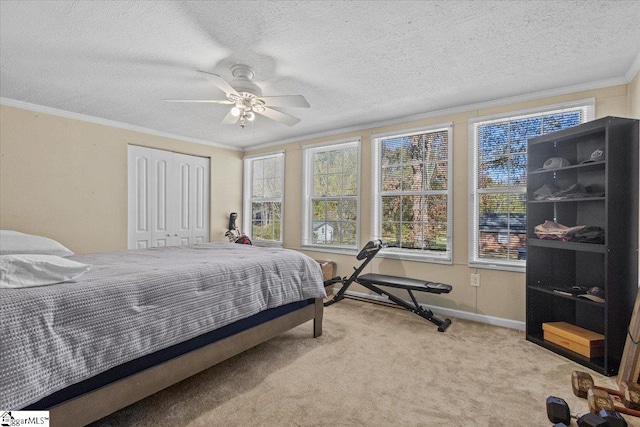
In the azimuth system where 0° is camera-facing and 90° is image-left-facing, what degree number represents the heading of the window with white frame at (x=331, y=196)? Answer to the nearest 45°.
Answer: approximately 45°

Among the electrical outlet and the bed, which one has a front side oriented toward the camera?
the electrical outlet

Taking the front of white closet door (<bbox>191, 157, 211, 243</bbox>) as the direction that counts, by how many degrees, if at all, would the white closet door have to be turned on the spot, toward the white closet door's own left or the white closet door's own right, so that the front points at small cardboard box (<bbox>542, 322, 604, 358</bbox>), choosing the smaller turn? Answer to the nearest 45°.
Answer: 0° — it already faces it

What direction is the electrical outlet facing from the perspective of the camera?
toward the camera

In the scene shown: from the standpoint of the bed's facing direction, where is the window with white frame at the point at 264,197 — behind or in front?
in front

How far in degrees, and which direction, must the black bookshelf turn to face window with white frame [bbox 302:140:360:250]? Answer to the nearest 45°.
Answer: approximately 45° to its right

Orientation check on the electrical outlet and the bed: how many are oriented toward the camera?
1

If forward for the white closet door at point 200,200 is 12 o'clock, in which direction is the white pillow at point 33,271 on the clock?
The white pillow is roughly at 2 o'clock from the white closet door.

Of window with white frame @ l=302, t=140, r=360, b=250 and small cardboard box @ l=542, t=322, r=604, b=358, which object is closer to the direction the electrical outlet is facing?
the small cardboard box

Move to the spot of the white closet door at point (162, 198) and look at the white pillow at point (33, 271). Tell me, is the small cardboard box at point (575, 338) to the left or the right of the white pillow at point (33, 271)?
left

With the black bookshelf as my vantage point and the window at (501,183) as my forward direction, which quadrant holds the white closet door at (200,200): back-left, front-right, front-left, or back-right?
front-left

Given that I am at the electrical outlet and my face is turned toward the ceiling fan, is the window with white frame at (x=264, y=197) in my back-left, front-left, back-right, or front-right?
front-right

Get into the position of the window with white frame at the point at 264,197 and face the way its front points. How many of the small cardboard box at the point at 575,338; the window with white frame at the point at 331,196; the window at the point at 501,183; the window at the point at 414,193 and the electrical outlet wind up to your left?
5

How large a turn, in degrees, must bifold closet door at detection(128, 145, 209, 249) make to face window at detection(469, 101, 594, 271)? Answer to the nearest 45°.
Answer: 0° — it already faces it

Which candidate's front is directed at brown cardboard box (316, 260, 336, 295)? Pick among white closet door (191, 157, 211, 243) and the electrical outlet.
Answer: the white closet door

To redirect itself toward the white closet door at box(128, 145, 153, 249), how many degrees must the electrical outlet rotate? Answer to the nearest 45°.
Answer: approximately 90° to its right

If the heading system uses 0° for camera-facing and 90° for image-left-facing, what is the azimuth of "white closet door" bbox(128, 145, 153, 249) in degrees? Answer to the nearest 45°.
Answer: approximately 315°

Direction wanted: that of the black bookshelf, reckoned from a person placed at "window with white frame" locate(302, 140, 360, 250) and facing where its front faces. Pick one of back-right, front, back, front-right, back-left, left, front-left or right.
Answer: left

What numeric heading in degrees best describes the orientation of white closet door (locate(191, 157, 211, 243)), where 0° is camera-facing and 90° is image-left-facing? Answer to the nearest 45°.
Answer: approximately 315°

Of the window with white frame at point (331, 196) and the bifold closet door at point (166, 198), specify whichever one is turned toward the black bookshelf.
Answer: the bifold closet door
